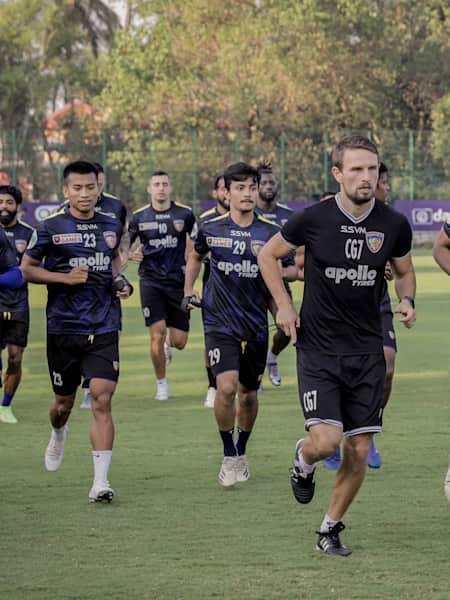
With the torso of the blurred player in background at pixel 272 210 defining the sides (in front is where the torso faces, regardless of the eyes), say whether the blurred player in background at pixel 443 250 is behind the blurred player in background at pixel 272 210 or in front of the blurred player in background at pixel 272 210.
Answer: in front

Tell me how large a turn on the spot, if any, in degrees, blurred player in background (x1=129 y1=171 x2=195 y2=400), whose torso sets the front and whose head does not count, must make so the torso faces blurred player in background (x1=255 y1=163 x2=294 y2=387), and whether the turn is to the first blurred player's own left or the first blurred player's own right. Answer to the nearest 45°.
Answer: approximately 90° to the first blurred player's own left

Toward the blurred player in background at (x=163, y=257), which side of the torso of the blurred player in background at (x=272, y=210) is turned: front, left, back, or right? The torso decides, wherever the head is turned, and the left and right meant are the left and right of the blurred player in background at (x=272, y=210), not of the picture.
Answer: right

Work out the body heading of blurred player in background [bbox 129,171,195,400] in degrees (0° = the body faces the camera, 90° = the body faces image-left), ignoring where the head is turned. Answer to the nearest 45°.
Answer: approximately 0°
